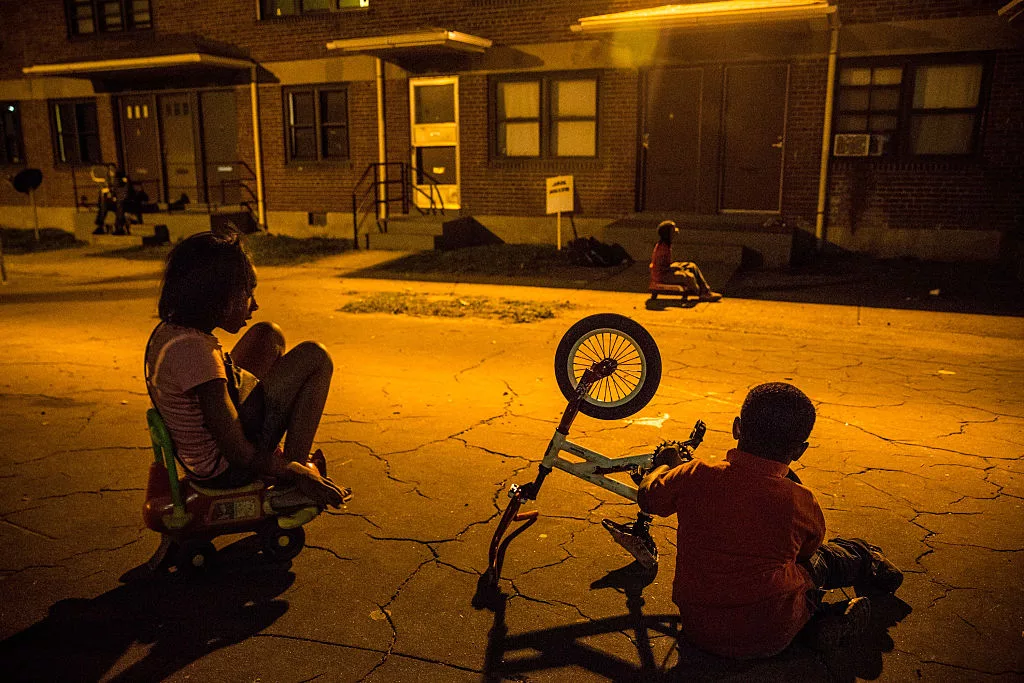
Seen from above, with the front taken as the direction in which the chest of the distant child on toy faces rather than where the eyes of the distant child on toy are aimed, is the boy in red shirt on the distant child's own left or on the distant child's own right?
on the distant child's own right

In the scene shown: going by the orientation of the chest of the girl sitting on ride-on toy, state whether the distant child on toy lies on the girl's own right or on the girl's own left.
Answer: on the girl's own left

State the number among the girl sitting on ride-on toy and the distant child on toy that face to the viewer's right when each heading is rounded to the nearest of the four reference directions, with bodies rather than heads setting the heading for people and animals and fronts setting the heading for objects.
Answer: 2

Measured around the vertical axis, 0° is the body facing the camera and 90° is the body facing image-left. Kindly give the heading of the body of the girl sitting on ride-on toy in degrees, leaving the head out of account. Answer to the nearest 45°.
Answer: approximately 270°

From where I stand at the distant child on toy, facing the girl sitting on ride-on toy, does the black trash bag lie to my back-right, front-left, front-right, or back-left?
back-right

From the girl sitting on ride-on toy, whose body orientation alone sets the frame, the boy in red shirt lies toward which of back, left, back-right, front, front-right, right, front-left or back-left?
front-right

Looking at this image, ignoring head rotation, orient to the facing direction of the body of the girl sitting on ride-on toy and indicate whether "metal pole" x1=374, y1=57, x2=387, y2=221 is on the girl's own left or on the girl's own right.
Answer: on the girl's own left

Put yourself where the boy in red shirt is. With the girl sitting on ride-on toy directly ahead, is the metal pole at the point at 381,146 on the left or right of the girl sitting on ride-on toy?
right

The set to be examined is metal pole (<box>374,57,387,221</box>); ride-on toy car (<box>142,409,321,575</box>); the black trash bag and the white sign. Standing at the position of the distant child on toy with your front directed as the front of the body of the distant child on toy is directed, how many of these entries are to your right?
1

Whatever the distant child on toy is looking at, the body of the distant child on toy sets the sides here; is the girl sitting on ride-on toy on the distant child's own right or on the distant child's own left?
on the distant child's own right

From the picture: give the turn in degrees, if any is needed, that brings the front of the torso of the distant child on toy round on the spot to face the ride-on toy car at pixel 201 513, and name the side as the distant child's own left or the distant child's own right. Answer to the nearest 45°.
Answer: approximately 90° to the distant child's own right

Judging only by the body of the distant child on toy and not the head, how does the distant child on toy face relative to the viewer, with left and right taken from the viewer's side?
facing to the right of the viewer
